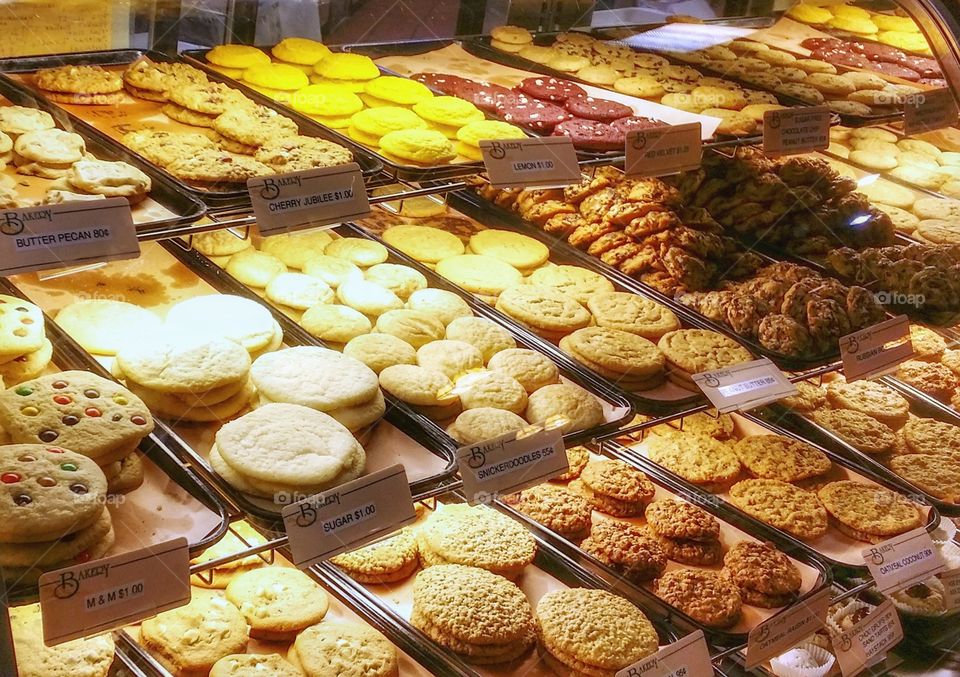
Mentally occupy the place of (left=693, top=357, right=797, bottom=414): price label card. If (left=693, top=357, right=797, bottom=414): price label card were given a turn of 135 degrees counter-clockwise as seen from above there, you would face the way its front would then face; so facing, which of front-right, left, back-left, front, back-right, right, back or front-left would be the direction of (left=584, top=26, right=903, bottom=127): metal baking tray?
front

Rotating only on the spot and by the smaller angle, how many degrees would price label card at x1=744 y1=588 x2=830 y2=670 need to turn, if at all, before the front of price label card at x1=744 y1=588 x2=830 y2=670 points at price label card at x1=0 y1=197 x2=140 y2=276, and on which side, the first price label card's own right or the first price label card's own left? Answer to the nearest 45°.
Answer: approximately 90° to the first price label card's own right

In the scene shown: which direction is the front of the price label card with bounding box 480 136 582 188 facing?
toward the camera

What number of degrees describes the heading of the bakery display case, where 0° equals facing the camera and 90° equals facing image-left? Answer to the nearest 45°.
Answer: approximately 315°

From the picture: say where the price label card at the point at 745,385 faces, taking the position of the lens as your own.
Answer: facing the viewer and to the right of the viewer

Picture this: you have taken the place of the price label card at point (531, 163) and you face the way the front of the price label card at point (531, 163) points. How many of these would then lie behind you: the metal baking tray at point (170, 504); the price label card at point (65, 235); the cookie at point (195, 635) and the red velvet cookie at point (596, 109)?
1

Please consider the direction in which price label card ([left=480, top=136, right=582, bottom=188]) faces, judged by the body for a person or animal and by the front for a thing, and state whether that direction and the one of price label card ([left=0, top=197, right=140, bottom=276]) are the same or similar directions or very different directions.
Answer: same or similar directions

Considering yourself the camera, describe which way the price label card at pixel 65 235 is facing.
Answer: facing the viewer

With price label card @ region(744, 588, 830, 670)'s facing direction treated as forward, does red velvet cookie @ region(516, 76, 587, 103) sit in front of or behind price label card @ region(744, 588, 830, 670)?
behind

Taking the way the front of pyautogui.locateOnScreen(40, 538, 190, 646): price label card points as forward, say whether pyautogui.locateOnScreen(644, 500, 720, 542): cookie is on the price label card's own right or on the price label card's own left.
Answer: on the price label card's own left

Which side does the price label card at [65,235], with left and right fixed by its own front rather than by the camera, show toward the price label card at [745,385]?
left

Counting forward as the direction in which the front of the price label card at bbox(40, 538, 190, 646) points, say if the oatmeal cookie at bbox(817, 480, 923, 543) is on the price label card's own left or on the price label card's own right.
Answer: on the price label card's own left

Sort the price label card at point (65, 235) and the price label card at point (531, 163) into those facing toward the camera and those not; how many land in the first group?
2

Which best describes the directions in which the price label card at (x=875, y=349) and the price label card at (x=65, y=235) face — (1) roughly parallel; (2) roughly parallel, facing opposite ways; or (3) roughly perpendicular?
roughly parallel
